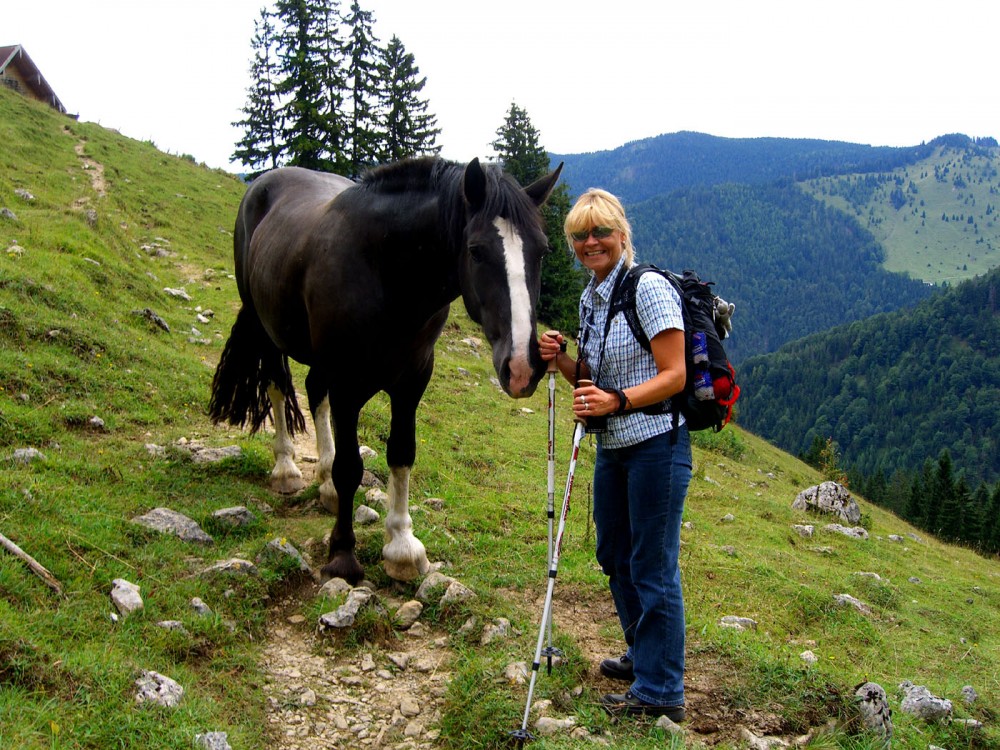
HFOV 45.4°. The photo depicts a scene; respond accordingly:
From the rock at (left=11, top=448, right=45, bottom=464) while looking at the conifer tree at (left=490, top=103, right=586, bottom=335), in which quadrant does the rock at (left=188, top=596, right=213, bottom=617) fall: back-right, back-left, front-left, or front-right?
back-right

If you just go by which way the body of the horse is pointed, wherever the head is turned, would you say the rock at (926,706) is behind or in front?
in front

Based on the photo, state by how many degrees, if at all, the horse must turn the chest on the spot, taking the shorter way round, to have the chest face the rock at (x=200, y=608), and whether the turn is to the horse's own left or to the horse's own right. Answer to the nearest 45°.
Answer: approximately 90° to the horse's own right

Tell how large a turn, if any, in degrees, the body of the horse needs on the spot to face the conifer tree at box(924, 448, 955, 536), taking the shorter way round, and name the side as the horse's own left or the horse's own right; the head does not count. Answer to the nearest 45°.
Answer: approximately 90° to the horse's own left

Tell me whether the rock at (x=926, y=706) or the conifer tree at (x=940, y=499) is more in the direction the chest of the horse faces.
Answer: the rock

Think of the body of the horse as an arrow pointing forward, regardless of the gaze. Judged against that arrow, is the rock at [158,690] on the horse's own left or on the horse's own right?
on the horse's own right

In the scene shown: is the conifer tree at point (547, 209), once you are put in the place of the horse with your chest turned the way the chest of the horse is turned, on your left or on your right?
on your left
